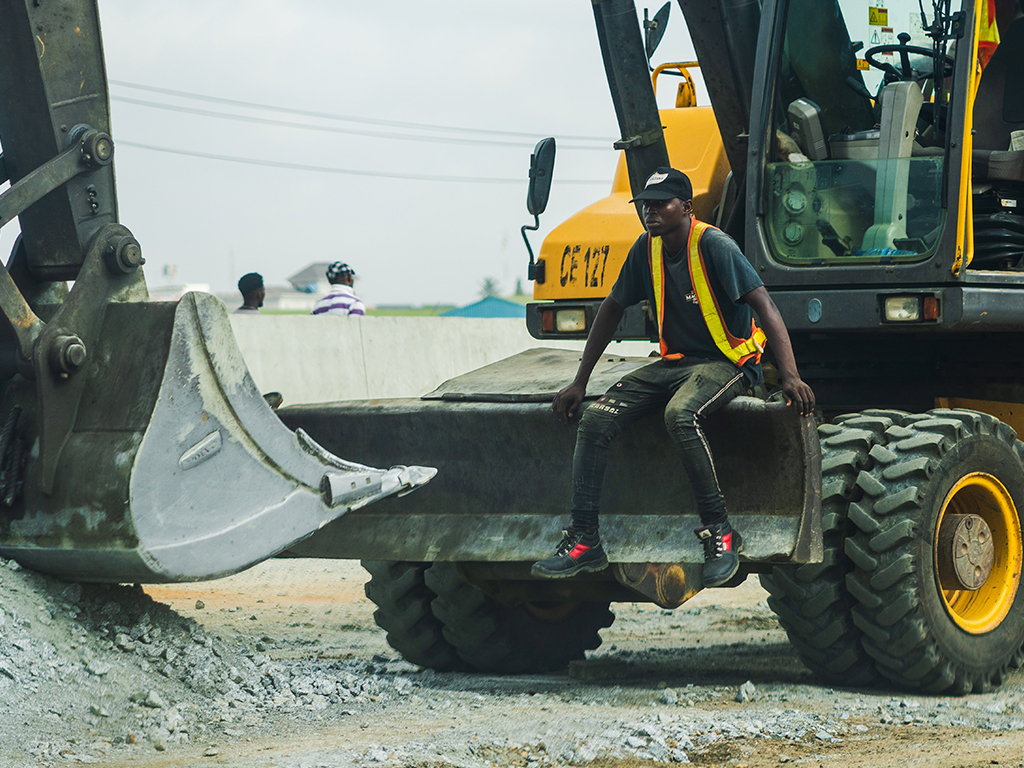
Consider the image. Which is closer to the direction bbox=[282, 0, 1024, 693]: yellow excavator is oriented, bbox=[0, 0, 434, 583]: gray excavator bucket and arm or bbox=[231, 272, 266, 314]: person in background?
the gray excavator bucket and arm

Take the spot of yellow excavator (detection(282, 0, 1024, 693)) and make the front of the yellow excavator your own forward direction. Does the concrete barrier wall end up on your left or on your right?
on your right

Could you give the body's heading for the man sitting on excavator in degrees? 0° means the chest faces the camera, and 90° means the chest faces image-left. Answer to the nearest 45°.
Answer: approximately 45°

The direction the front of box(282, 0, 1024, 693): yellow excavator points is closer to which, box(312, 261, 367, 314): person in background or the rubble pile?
the rubble pile

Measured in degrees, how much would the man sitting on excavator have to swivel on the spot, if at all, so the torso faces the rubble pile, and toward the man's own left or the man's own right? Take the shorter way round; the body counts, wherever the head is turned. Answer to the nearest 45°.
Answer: approximately 45° to the man's own right

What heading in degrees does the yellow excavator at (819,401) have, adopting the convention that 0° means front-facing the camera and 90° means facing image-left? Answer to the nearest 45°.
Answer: approximately 45°
